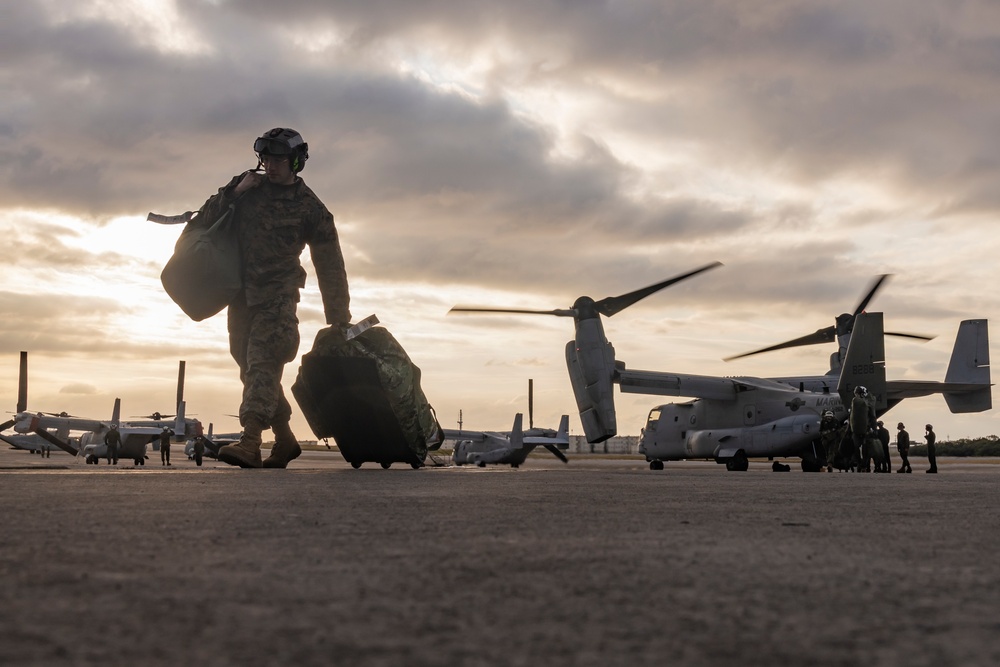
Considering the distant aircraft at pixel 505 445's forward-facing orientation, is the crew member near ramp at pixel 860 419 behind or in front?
behind

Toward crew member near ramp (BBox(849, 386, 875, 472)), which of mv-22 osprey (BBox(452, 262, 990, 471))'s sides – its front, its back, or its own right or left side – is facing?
back

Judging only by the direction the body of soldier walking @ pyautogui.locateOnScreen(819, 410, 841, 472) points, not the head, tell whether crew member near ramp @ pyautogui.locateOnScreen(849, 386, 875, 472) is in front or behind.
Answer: in front

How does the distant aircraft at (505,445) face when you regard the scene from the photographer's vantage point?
facing away from the viewer and to the left of the viewer

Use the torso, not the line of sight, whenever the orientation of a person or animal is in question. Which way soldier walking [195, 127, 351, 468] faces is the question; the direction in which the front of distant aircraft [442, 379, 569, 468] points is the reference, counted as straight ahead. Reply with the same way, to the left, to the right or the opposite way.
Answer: to the left
